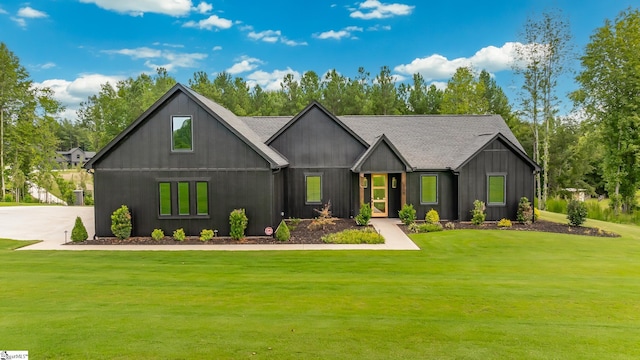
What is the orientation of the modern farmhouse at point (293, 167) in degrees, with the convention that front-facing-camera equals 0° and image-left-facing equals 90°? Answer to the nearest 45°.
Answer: approximately 0°

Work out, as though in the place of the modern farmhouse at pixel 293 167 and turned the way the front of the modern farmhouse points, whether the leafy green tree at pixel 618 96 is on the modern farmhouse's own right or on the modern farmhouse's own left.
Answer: on the modern farmhouse's own left

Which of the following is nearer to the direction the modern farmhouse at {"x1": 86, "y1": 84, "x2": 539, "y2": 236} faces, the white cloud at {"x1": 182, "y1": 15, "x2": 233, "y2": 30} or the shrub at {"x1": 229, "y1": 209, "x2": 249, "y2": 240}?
the shrub

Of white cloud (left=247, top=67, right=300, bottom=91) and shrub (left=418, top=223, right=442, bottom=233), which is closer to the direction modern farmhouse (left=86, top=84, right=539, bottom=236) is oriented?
the shrub

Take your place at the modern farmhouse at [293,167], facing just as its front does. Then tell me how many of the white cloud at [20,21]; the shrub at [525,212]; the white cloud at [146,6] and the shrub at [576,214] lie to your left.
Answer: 2

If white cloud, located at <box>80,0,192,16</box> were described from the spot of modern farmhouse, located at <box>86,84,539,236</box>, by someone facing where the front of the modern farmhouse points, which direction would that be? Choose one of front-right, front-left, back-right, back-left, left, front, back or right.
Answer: back-right

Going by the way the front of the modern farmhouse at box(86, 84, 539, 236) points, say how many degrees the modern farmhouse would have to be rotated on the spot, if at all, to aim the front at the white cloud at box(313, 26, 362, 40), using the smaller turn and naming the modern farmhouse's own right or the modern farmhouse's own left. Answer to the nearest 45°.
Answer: approximately 180°

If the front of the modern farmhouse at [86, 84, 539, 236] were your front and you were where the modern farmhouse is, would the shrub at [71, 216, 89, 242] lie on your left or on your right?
on your right

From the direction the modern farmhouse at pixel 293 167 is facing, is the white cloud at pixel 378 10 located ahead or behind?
behind

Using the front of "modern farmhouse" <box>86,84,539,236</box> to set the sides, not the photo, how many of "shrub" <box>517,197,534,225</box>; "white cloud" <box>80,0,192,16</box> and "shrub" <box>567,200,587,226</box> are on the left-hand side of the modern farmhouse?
2
